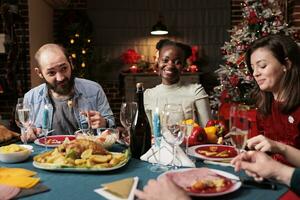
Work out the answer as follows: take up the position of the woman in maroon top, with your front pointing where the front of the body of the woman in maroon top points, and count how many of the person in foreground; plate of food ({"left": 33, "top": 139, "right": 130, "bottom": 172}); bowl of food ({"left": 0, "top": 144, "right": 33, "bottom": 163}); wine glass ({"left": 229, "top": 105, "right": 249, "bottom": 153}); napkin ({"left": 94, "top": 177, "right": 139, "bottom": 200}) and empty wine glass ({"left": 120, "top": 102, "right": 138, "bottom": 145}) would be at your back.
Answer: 0

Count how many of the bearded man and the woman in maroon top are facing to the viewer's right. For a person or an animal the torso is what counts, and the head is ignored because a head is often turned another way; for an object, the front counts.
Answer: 0

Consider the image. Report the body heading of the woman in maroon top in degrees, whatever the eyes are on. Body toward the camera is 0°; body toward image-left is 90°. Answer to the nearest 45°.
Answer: approximately 45°

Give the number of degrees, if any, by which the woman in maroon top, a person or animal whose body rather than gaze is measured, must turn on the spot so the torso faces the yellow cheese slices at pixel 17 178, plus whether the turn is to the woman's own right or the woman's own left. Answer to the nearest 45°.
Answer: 0° — they already face it

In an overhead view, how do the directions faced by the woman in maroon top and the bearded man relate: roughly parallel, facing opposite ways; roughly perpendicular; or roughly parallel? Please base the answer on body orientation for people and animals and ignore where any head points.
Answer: roughly perpendicular

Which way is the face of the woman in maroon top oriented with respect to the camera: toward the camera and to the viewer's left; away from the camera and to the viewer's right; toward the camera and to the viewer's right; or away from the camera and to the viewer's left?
toward the camera and to the viewer's left

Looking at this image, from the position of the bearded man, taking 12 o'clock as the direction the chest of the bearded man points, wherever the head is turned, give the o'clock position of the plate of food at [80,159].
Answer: The plate of food is roughly at 12 o'clock from the bearded man.

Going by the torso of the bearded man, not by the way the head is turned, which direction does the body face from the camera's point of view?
toward the camera

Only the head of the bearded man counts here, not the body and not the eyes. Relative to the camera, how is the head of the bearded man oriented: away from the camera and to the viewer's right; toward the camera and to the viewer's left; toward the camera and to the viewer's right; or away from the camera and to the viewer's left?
toward the camera and to the viewer's right

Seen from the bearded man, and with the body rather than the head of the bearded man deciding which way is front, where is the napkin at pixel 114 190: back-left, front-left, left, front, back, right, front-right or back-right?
front

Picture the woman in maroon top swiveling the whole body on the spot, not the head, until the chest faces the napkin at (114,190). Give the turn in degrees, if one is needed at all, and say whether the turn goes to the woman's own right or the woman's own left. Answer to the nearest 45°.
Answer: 0° — they already face it

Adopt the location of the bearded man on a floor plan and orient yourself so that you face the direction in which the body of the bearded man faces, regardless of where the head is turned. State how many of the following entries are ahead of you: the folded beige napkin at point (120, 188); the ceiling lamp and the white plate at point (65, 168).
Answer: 2

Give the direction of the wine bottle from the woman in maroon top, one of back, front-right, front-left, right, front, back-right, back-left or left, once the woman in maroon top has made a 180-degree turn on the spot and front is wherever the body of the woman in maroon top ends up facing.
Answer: back

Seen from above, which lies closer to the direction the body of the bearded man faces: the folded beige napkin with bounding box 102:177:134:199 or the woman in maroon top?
the folded beige napkin

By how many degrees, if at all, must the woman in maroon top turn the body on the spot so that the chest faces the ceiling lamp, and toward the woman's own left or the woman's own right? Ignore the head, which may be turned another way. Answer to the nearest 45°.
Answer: approximately 90° to the woman's own right
